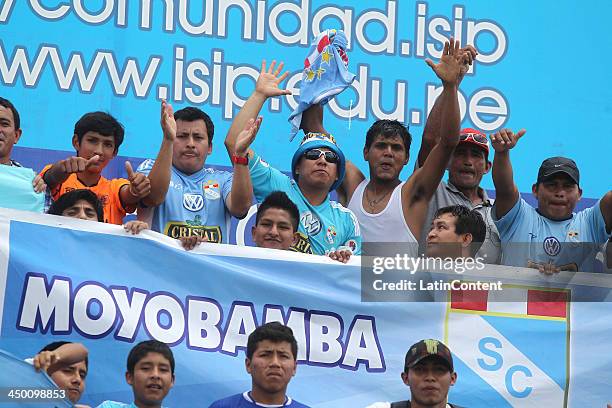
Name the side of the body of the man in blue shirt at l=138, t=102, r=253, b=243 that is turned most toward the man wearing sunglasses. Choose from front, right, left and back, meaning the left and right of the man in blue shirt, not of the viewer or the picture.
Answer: left

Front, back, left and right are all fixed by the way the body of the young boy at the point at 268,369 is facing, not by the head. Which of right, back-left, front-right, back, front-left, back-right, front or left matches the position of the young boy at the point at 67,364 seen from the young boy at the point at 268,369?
right

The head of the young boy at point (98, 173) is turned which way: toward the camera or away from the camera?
toward the camera

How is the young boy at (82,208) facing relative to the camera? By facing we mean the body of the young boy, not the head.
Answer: toward the camera

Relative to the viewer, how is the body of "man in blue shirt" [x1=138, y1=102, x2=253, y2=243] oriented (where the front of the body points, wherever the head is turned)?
toward the camera

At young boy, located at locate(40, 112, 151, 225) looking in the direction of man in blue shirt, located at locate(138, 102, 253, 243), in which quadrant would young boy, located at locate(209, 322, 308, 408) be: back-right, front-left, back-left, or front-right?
front-right

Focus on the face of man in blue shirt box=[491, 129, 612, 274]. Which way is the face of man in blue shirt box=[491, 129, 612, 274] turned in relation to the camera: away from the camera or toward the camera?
toward the camera

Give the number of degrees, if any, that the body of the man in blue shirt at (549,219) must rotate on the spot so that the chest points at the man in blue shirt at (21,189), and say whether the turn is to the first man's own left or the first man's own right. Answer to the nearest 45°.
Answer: approximately 90° to the first man's own right

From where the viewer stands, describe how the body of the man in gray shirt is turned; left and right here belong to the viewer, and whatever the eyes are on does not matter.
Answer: facing the viewer

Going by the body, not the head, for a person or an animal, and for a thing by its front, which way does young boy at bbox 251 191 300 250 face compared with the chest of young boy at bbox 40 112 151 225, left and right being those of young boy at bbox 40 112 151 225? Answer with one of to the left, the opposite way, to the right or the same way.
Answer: the same way

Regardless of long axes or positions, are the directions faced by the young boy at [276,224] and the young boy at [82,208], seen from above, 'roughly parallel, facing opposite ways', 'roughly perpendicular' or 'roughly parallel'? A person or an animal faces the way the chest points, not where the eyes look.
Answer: roughly parallel

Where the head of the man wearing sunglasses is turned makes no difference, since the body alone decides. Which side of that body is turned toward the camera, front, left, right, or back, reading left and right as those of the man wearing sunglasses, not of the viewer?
front

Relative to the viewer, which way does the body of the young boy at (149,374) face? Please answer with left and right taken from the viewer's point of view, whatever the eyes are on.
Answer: facing the viewer
